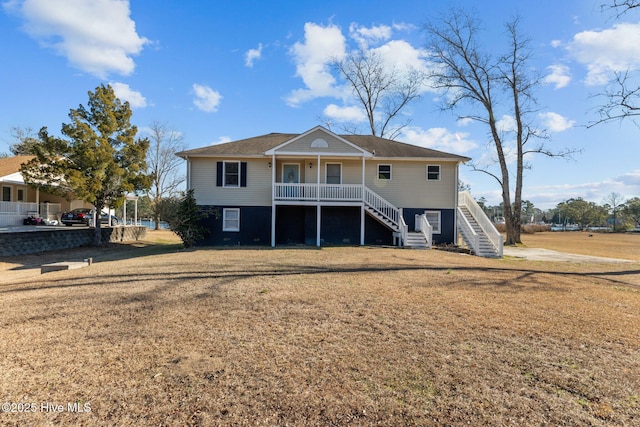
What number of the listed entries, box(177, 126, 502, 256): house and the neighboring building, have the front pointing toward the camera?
2

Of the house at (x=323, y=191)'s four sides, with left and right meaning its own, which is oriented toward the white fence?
right

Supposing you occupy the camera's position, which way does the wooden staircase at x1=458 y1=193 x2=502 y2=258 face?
facing the viewer and to the right of the viewer

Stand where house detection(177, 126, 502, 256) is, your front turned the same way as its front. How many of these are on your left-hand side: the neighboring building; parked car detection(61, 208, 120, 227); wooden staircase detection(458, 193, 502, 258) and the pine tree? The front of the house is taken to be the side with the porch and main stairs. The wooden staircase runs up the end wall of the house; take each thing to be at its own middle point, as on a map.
1

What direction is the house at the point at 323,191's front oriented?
toward the camera

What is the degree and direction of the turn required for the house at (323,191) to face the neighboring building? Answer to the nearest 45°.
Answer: approximately 90° to its right

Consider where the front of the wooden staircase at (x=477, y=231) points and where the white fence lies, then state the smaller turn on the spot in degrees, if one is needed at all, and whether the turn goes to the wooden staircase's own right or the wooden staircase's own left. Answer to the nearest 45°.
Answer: approximately 135° to the wooden staircase's own right

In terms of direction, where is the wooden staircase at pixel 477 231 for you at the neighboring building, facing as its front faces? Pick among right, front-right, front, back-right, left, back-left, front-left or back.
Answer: front-left

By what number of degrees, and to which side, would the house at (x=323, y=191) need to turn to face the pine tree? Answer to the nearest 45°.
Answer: approximately 90° to its right

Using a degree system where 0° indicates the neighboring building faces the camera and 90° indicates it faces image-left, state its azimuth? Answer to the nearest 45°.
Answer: approximately 0°

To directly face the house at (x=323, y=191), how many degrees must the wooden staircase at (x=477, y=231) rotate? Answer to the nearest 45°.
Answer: approximately 135° to its right
